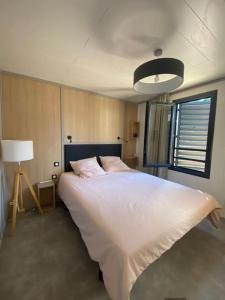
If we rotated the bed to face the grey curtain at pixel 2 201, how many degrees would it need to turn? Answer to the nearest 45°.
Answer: approximately 135° to its right

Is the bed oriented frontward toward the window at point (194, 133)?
no

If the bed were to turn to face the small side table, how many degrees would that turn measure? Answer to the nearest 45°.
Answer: approximately 180°

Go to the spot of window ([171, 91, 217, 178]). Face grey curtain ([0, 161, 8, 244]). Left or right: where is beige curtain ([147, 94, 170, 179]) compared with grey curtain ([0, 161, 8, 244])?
right

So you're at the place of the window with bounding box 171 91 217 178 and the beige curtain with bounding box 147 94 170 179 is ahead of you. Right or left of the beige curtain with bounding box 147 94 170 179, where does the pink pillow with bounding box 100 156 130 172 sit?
left

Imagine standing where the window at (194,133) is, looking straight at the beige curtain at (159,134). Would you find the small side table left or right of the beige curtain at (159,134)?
left

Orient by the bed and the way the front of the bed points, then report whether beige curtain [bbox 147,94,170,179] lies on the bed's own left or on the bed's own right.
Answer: on the bed's own left

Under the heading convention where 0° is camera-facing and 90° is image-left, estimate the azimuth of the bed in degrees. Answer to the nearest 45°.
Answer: approximately 315°

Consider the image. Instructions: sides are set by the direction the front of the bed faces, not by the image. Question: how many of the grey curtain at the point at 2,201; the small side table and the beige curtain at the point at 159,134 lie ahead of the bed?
0
